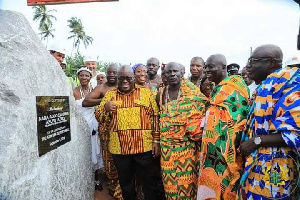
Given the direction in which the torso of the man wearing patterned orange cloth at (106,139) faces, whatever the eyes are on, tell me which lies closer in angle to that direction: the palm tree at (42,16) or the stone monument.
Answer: the stone monument

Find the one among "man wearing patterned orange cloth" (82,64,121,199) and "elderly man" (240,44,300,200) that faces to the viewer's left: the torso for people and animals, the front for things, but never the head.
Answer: the elderly man

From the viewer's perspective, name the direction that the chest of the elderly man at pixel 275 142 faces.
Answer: to the viewer's left

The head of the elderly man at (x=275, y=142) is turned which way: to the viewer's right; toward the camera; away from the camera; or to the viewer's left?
to the viewer's left

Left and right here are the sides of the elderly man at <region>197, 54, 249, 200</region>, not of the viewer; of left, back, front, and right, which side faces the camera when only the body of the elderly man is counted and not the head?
left

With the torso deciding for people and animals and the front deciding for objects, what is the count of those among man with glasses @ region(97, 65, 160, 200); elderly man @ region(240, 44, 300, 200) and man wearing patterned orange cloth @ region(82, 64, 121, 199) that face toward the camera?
2

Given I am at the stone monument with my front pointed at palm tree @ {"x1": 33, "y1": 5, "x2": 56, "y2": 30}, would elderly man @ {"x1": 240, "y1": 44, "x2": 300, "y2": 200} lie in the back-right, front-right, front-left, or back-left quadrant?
back-right

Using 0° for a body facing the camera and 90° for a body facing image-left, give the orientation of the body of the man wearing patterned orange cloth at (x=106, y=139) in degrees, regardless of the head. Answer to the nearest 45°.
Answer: approximately 0°
